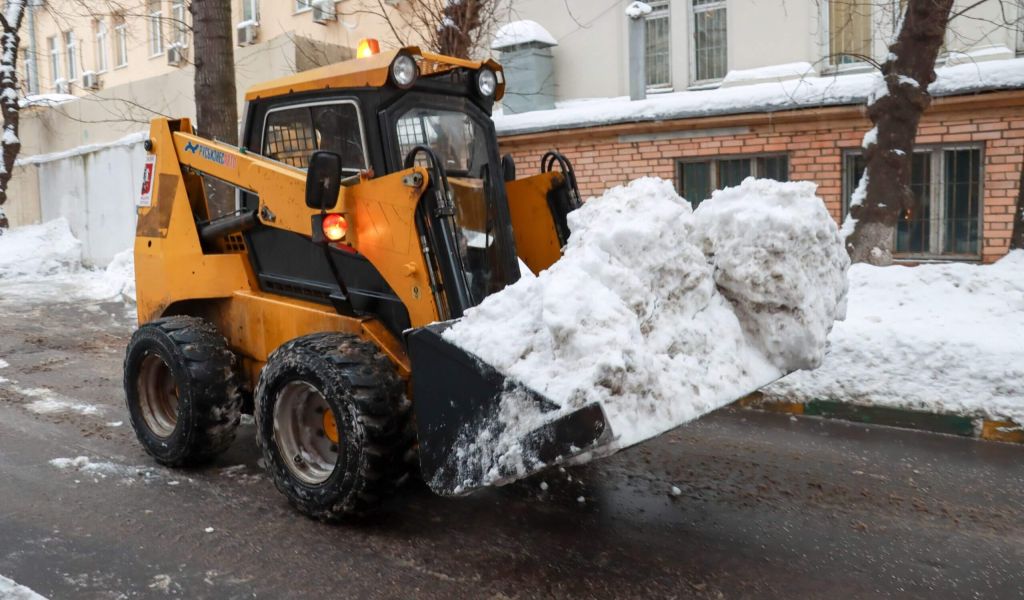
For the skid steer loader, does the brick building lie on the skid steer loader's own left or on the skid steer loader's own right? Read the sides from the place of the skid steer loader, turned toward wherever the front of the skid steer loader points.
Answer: on the skid steer loader's own left

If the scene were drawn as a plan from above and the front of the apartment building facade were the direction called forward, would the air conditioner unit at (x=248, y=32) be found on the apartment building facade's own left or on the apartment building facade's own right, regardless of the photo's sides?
on the apartment building facade's own right

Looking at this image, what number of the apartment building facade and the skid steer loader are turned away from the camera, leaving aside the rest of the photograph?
0

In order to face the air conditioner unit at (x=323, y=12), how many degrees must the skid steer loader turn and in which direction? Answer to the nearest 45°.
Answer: approximately 135° to its left

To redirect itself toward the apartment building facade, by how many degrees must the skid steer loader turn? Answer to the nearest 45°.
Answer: approximately 90° to its left

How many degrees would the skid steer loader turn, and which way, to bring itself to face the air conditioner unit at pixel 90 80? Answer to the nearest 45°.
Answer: approximately 135° to its left

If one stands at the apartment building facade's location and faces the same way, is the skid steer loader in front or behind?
in front

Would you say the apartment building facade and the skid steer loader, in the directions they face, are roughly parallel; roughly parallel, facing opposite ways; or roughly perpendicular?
roughly perpendicular

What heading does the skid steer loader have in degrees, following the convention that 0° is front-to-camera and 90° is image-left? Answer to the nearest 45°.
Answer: approximately 315°

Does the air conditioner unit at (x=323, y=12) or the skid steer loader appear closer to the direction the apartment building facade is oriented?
the skid steer loader

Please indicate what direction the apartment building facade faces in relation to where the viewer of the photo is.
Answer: facing the viewer and to the left of the viewer
